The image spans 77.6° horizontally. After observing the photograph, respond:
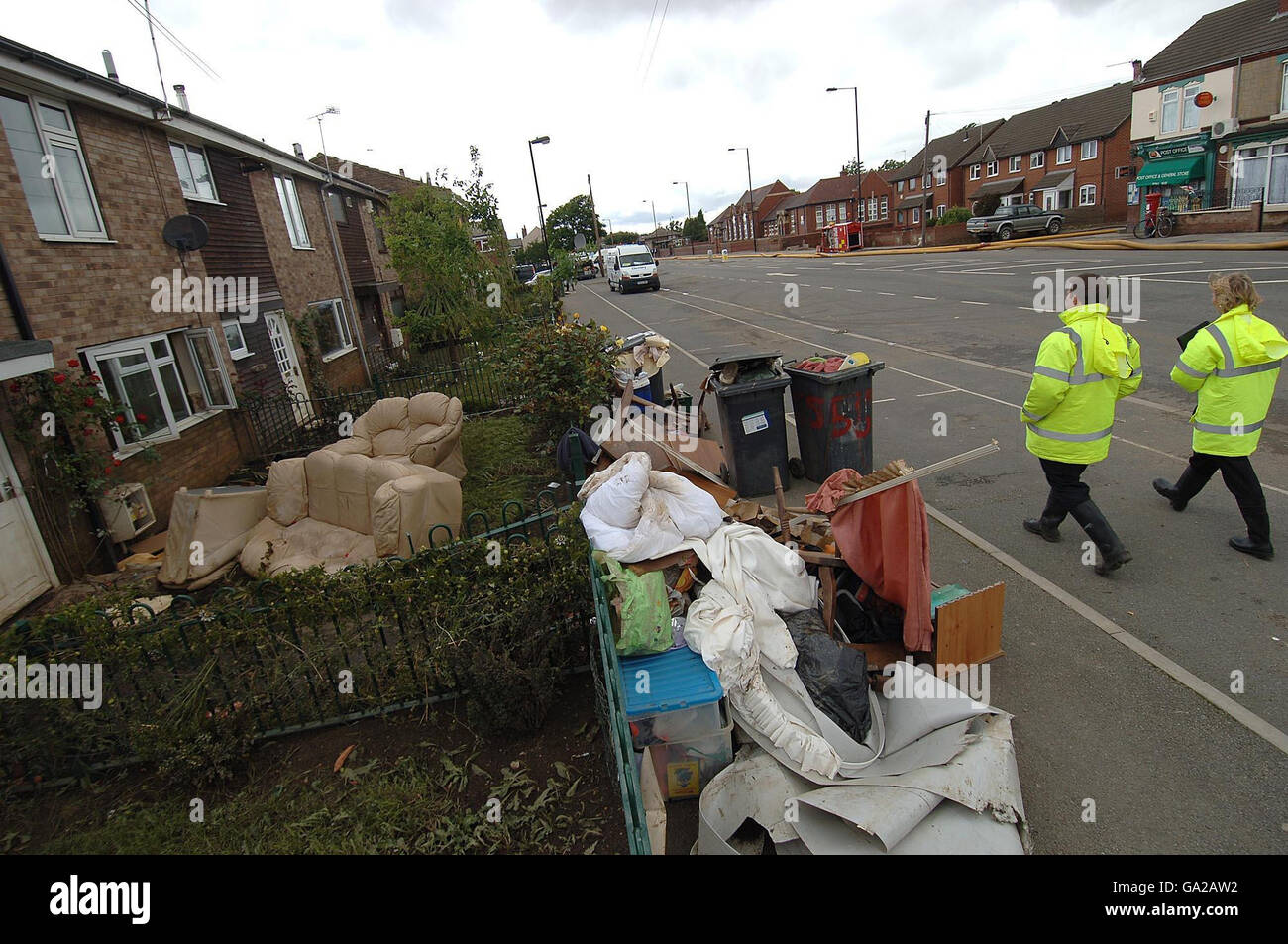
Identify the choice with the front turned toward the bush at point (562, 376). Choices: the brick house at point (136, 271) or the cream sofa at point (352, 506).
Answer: the brick house

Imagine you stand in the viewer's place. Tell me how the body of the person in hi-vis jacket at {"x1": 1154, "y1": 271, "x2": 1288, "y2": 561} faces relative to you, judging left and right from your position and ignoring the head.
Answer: facing away from the viewer and to the left of the viewer

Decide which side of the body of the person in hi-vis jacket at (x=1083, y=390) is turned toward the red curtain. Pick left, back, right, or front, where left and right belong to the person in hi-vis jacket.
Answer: left

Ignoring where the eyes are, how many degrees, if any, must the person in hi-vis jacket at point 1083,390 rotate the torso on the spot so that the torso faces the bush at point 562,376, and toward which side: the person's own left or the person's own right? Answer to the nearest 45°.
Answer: approximately 45° to the person's own left

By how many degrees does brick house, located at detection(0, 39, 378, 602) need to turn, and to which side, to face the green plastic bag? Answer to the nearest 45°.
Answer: approximately 45° to its right

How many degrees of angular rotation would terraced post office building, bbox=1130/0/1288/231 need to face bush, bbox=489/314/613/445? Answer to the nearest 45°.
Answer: approximately 45° to its left

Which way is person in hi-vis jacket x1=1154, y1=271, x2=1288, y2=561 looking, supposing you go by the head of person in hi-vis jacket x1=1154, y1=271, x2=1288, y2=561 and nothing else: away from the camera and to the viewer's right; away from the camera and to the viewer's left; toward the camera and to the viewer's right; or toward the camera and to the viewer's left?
away from the camera and to the viewer's left

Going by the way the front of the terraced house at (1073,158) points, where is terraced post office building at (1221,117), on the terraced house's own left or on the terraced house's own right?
on the terraced house's own left

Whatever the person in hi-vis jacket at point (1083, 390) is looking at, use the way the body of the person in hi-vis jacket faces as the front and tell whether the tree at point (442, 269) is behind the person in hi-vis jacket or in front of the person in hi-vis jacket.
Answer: in front

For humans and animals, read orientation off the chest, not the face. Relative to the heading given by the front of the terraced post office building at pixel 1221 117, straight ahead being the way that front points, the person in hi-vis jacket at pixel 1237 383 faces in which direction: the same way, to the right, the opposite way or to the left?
to the right

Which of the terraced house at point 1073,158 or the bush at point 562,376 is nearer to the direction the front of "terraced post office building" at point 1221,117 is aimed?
the bush

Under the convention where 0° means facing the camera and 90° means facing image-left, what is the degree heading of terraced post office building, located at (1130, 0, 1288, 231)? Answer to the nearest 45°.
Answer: approximately 45°

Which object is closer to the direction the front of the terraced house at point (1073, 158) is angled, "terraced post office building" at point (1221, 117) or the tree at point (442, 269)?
the tree

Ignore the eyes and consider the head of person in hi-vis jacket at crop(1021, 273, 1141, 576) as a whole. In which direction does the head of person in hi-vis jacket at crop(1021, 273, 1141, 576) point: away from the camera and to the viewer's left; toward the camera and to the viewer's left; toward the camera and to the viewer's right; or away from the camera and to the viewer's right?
away from the camera and to the viewer's left
